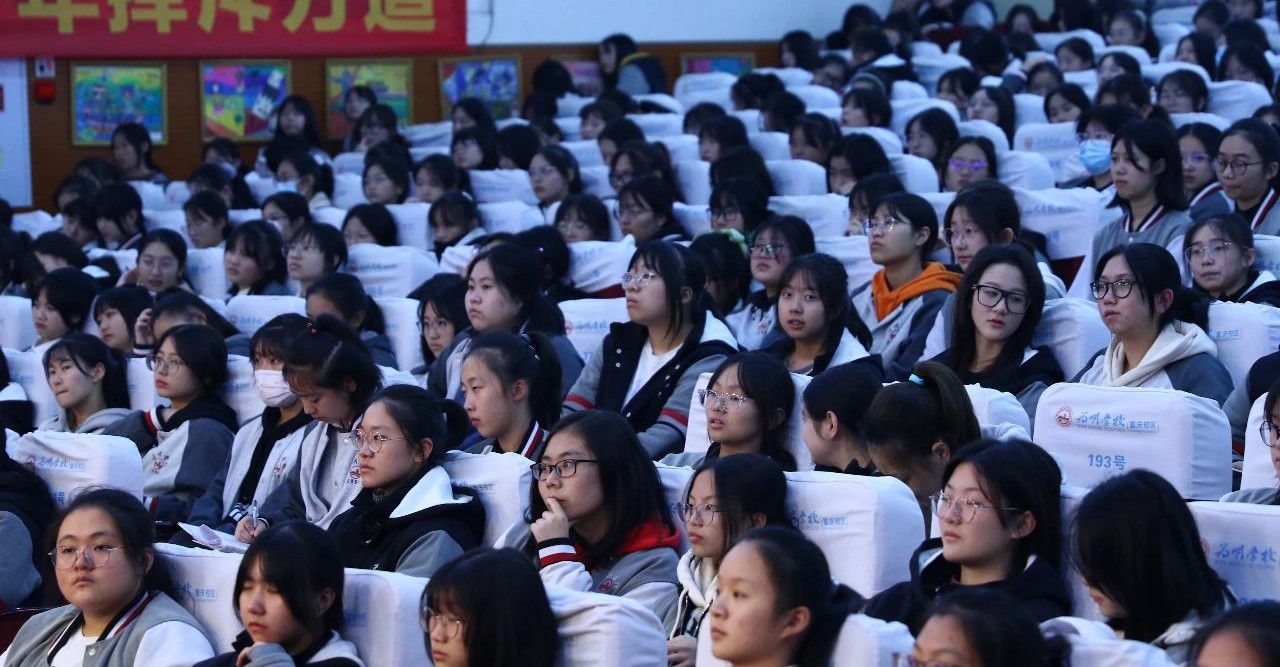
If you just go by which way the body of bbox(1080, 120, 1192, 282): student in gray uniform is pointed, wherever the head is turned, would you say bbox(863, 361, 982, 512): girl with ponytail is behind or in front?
in front

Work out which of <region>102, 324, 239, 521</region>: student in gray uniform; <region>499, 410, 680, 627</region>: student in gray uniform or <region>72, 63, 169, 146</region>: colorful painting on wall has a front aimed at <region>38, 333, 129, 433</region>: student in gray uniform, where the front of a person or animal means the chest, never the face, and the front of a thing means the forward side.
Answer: the colorful painting on wall

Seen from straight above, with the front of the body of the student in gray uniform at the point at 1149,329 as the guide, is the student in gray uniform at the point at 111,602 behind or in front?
in front

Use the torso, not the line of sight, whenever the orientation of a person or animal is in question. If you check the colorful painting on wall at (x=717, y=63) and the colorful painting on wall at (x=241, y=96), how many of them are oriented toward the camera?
2

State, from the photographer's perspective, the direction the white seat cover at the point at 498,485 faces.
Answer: facing the viewer and to the left of the viewer

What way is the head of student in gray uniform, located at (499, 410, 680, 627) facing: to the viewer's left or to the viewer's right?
to the viewer's left

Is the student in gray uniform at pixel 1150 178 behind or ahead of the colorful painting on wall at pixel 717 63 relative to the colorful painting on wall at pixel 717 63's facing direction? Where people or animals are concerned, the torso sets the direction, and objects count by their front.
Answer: ahead

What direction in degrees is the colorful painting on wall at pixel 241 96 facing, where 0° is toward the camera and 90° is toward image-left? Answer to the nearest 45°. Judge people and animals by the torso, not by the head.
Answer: approximately 0°

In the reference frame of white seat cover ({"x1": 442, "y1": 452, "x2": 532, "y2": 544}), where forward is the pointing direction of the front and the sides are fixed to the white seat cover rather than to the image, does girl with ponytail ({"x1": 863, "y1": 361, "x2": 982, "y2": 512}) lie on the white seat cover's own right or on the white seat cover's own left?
on the white seat cover's own left

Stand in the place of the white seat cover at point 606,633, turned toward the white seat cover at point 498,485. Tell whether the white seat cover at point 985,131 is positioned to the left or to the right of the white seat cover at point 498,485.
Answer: right

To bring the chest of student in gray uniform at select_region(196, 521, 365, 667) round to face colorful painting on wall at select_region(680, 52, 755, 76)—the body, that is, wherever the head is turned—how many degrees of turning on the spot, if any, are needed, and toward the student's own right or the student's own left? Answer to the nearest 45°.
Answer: approximately 135° to the student's own right

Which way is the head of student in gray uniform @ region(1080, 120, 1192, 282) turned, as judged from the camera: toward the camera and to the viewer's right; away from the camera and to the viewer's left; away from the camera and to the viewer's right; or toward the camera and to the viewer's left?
toward the camera and to the viewer's left

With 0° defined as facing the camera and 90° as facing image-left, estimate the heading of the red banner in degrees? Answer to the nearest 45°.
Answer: approximately 0°

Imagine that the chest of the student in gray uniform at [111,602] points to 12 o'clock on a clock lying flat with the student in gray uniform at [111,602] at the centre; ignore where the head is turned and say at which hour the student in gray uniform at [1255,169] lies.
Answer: the student in gray uniform at [1255,169] is roughly at 7 o'clock from the student in gray uniform at [111,602].
